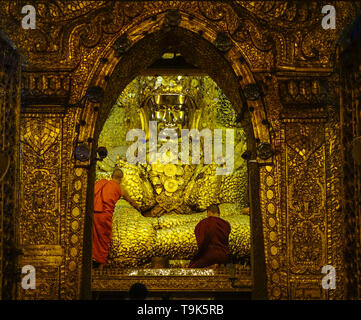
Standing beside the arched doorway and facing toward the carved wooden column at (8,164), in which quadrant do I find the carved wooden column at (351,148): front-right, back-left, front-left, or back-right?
back-left

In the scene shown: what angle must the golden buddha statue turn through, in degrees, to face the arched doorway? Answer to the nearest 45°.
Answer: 0° — it already faces it

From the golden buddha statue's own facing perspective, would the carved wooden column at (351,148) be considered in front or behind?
in front

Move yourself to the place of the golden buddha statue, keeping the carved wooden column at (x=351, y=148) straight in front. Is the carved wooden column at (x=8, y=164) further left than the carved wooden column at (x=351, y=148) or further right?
right

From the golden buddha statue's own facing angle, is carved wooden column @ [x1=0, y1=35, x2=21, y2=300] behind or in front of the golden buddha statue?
in front

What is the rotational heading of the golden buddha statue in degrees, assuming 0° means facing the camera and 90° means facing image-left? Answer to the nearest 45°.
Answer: approximately 0°
